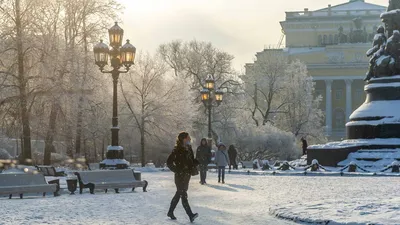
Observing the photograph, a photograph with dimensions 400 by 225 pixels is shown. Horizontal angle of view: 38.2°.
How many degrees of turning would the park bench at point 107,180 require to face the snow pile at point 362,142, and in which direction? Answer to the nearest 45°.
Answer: approximately 90° to its left

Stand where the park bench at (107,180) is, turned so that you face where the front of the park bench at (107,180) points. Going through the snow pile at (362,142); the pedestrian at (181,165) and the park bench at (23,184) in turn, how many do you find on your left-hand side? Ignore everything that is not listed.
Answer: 1

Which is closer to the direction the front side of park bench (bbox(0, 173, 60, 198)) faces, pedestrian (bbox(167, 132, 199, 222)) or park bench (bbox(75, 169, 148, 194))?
the pedestrian

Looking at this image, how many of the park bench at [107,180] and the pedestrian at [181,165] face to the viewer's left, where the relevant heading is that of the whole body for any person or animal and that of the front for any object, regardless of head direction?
0

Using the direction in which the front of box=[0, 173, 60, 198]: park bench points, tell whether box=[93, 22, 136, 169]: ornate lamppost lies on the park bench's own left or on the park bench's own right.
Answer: on the park bench's own left

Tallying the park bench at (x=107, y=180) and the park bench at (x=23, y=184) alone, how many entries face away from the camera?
0

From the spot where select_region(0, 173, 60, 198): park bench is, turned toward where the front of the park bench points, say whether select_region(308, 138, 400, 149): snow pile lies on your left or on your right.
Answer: on your left

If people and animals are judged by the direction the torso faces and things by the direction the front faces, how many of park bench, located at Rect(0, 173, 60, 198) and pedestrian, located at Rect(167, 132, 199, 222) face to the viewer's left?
0

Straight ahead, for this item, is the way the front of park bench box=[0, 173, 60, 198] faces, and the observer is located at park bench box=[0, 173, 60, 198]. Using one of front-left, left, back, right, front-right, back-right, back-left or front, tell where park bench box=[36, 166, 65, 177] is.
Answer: back-left
